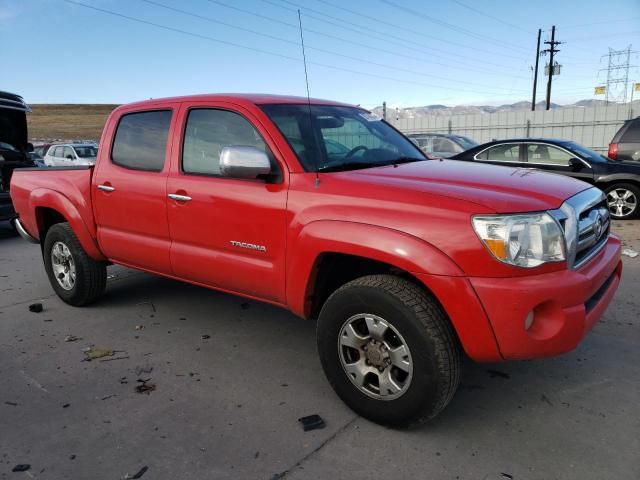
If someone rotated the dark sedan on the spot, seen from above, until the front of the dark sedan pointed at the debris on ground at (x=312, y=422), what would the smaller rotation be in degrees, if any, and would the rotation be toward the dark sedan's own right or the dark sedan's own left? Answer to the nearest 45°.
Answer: approximately 90° to the dark sedan's own right

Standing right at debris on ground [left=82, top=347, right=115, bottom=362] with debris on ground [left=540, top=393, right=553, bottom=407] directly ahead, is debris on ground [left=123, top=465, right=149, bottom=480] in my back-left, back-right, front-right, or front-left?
front-right

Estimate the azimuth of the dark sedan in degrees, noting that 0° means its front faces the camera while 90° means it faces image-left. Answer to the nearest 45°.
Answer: approximately 270°

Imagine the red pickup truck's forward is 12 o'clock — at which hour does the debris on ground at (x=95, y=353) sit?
The debris on ground is roughly at 5 o'clock from the red pickup truck.

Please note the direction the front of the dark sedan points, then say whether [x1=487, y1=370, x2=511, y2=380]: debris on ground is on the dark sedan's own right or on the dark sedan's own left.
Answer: on the dark sedan's own right

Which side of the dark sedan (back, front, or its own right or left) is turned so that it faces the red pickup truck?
right

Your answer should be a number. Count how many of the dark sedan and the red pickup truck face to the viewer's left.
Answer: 0

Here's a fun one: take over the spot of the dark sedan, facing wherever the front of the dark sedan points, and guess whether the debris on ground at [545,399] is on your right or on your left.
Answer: on your right

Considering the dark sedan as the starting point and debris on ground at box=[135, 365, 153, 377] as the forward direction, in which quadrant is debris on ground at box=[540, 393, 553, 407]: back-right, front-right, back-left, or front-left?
front-left

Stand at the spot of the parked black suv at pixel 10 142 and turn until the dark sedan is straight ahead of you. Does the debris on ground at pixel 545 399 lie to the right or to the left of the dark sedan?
right

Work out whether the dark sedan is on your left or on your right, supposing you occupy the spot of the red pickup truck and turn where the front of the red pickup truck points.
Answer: on your left

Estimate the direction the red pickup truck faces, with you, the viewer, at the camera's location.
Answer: facing the viewer and to the right of the viewer

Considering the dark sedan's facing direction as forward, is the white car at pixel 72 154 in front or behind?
behind

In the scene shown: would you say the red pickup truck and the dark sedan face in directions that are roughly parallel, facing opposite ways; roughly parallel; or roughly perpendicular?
roughly parallel
